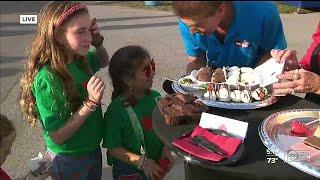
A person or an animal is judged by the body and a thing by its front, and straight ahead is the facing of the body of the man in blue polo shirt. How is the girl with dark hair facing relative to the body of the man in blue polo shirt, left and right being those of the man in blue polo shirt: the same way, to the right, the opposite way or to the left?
to the left

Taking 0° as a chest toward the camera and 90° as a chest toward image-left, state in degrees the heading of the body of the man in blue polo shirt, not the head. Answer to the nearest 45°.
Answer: approximately 45°

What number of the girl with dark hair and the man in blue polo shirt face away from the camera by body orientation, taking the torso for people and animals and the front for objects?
0

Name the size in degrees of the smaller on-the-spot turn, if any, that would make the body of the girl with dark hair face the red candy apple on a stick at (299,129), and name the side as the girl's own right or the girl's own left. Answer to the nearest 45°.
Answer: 0° — they already face it

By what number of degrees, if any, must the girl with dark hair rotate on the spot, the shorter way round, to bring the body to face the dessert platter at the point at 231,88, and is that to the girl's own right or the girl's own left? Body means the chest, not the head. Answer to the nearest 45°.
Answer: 0° — they already face it

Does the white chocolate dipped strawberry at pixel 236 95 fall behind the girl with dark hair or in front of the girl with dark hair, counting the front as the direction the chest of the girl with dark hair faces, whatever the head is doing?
in front

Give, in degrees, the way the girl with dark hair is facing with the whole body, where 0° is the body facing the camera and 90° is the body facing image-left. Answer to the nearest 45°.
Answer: approximately 315°

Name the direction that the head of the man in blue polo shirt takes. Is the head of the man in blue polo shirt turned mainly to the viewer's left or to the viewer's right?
to the viewer's left

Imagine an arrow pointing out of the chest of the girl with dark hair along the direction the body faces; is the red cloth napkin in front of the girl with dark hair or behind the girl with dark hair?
in front

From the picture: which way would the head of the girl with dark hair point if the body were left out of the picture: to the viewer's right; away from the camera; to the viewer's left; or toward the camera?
to the viewer's right
